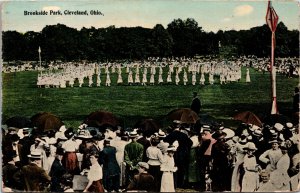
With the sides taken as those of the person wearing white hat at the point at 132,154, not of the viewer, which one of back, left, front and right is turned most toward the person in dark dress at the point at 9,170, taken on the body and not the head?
left

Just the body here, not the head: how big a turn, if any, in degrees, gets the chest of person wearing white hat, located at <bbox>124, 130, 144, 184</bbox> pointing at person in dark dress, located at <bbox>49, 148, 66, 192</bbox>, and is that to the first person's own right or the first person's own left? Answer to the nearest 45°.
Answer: approximately 90° to the first person's own left

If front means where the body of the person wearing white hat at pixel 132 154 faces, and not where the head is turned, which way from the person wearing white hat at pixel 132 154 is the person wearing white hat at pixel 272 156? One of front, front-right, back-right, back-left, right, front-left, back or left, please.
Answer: right

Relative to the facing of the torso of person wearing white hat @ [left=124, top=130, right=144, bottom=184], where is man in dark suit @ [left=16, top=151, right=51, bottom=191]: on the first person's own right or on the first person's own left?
on the first person's own left

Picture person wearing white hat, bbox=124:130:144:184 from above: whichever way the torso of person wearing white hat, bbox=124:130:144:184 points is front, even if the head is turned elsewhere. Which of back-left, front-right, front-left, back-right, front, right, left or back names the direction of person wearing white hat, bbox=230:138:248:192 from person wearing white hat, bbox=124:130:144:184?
right

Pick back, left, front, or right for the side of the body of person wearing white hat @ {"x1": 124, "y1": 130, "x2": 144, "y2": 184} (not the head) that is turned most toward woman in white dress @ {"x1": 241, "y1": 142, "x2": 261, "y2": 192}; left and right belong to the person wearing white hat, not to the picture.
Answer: right

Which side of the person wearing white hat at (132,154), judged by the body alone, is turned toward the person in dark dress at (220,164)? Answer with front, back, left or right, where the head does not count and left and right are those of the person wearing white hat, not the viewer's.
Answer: right

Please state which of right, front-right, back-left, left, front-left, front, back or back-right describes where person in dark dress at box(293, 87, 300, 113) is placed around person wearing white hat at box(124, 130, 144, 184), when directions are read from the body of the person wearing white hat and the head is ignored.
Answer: right

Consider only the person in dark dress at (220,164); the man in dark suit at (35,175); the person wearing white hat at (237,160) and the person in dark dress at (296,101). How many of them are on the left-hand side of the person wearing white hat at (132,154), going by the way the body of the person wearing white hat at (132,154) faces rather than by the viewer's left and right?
1

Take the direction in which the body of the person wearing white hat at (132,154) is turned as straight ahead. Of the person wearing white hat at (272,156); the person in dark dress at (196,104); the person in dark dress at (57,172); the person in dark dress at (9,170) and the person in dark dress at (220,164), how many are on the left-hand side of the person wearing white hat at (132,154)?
2

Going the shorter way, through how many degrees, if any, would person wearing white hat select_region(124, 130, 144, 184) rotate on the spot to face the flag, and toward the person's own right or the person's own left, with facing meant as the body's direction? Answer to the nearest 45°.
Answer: approximately 90° to the person's own right

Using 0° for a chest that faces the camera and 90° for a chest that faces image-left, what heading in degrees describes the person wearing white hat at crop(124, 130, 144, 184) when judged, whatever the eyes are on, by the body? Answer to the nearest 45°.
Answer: approximately 180°
